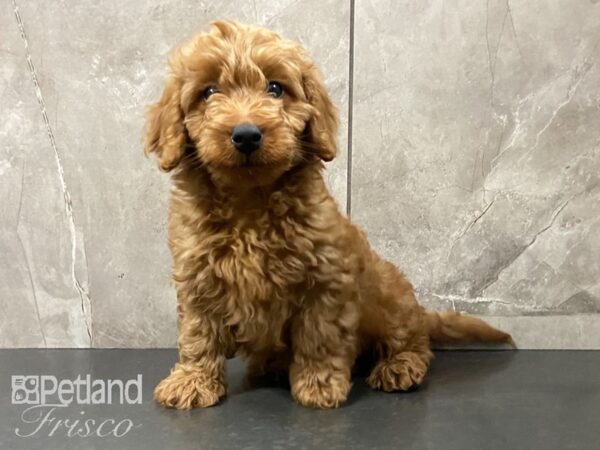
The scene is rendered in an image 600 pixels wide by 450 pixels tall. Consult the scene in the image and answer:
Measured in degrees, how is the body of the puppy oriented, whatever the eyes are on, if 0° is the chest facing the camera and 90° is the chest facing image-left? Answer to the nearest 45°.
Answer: approximately 45°
